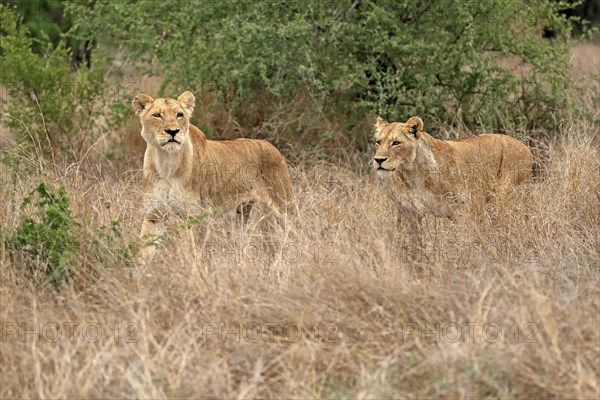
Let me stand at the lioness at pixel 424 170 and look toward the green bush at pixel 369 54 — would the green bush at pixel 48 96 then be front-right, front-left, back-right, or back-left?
front-left

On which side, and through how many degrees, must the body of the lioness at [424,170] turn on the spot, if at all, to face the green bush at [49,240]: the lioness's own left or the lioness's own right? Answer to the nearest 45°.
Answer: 0° — it already faces it

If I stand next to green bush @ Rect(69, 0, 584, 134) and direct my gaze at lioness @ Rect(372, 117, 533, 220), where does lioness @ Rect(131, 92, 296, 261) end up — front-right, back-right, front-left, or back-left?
front-right

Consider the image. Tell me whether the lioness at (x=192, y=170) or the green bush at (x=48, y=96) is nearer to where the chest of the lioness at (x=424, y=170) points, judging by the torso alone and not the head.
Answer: the lioness

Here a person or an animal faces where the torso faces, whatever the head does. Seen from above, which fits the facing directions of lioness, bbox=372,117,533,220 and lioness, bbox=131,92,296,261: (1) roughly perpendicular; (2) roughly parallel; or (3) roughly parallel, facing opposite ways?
roughly parallel

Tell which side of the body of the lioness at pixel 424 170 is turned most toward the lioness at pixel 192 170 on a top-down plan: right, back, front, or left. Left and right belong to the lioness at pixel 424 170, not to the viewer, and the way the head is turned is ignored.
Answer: front

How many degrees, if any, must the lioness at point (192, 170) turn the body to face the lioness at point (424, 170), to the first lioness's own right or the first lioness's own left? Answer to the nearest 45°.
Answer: approximately 135° to the first lioness's own left

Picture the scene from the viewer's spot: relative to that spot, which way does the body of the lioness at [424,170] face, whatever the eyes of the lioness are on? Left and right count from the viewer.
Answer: facing the viewer and to the left of the viewer

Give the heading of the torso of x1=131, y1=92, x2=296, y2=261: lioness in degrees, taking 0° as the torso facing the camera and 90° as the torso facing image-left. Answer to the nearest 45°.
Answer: approximately 45°

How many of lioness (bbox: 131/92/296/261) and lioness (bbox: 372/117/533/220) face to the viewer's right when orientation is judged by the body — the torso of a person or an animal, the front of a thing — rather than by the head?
0

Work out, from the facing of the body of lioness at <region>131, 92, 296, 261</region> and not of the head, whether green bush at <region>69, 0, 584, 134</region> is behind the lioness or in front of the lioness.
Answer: behind
